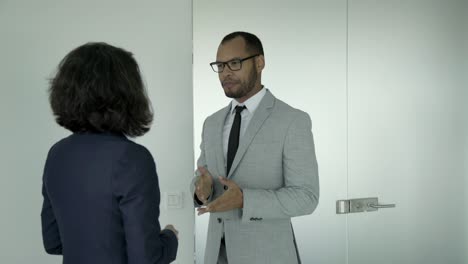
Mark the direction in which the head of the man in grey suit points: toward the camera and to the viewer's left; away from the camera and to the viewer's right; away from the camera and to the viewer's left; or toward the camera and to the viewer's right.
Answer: toward the camera and to the viewer's left

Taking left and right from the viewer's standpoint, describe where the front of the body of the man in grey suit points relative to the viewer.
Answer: facing the viewer and to the left of the viewer
